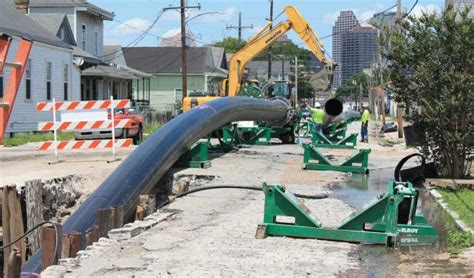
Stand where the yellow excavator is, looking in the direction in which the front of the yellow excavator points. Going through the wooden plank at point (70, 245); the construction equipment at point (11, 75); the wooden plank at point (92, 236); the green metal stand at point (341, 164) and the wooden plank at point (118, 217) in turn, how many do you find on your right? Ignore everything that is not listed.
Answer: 5

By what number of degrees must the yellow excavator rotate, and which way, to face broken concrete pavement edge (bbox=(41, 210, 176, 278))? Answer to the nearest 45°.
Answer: approximately 90° to its right

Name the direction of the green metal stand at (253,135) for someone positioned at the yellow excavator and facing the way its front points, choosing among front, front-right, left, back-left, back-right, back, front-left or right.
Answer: right

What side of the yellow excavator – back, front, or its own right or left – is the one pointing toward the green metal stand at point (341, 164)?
right

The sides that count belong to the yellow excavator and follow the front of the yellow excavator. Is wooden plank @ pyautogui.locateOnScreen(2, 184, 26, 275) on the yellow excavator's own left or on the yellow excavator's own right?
on the yellow excavator's own right

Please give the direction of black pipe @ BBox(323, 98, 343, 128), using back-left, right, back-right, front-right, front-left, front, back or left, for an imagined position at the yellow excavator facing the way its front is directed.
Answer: front-right

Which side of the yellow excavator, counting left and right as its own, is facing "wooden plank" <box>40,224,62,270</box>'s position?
right

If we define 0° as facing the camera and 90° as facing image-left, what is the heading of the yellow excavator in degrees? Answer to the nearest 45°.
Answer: approximately 270°

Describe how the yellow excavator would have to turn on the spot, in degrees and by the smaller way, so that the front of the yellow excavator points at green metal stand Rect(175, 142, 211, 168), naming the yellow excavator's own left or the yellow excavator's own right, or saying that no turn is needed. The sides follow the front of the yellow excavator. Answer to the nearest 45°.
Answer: approximately 90° to the yellow excavator's own right

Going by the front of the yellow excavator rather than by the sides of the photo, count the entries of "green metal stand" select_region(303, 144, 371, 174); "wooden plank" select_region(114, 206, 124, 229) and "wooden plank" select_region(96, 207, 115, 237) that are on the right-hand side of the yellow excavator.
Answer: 3

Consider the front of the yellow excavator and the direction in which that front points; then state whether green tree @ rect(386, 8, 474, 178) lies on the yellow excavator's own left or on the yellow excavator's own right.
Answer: on the yellow excavator's own right

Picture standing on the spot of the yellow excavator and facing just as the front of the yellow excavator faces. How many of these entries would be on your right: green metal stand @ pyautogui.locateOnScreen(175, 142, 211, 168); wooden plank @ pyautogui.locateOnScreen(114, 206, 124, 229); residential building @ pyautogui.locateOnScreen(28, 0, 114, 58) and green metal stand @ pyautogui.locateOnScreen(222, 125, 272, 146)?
3

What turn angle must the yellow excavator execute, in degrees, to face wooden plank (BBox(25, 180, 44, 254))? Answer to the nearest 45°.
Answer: approximately 90° to its right

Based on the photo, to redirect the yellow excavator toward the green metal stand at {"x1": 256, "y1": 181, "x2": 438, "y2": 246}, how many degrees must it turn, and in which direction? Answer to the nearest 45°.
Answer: approximately 90° to its right
